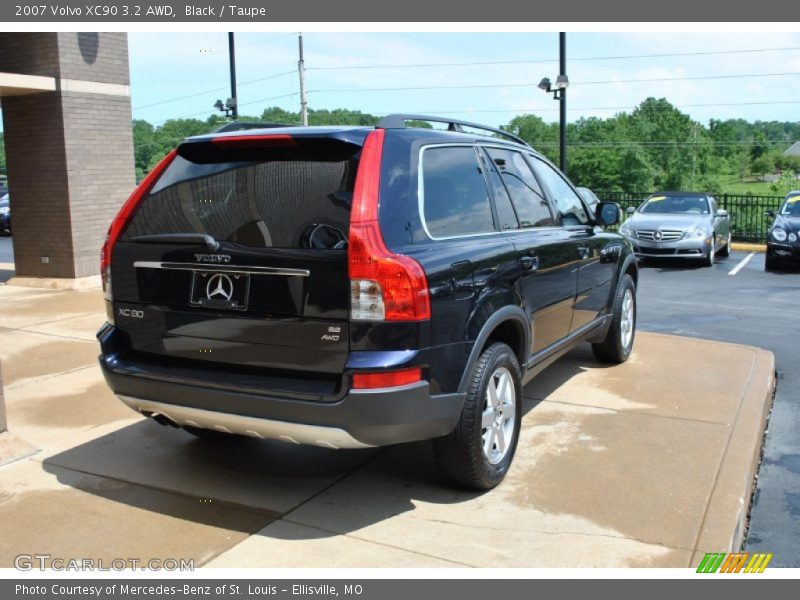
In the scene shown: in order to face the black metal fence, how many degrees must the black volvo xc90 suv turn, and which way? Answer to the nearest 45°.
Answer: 0° — it already faces it

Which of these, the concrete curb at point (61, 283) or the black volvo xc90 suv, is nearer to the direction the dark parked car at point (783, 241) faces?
the black volvo xc90 suv

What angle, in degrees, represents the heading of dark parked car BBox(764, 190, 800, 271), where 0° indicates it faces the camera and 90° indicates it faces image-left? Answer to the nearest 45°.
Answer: approximately 0°

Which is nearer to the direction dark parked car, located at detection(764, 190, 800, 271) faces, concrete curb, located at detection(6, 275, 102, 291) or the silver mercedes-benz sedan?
the concrete curb

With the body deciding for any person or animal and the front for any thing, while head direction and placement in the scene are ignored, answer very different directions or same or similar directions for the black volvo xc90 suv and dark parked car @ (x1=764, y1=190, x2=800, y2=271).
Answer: very different directions

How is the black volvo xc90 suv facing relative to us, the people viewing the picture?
facing away from the viewer and to the right of the viewer

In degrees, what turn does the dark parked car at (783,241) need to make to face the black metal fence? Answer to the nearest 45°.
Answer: approximately 180°

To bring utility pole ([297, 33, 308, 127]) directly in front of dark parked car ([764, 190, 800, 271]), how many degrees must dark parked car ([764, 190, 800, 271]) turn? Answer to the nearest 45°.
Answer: approximately 135° to its right

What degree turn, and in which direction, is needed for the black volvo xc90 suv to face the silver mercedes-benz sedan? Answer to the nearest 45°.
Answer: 0° — it already faces it

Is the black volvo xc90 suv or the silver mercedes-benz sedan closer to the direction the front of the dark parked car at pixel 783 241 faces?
the black volvo xc90 suv

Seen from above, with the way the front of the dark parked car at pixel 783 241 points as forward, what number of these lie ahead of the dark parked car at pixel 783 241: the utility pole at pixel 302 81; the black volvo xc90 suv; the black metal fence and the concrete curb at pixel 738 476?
2

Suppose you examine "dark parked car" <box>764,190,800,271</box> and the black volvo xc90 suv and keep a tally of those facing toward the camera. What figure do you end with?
1

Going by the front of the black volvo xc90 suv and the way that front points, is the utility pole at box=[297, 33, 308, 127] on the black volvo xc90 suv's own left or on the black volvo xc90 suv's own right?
on the black volvo xc90 suv's own left
